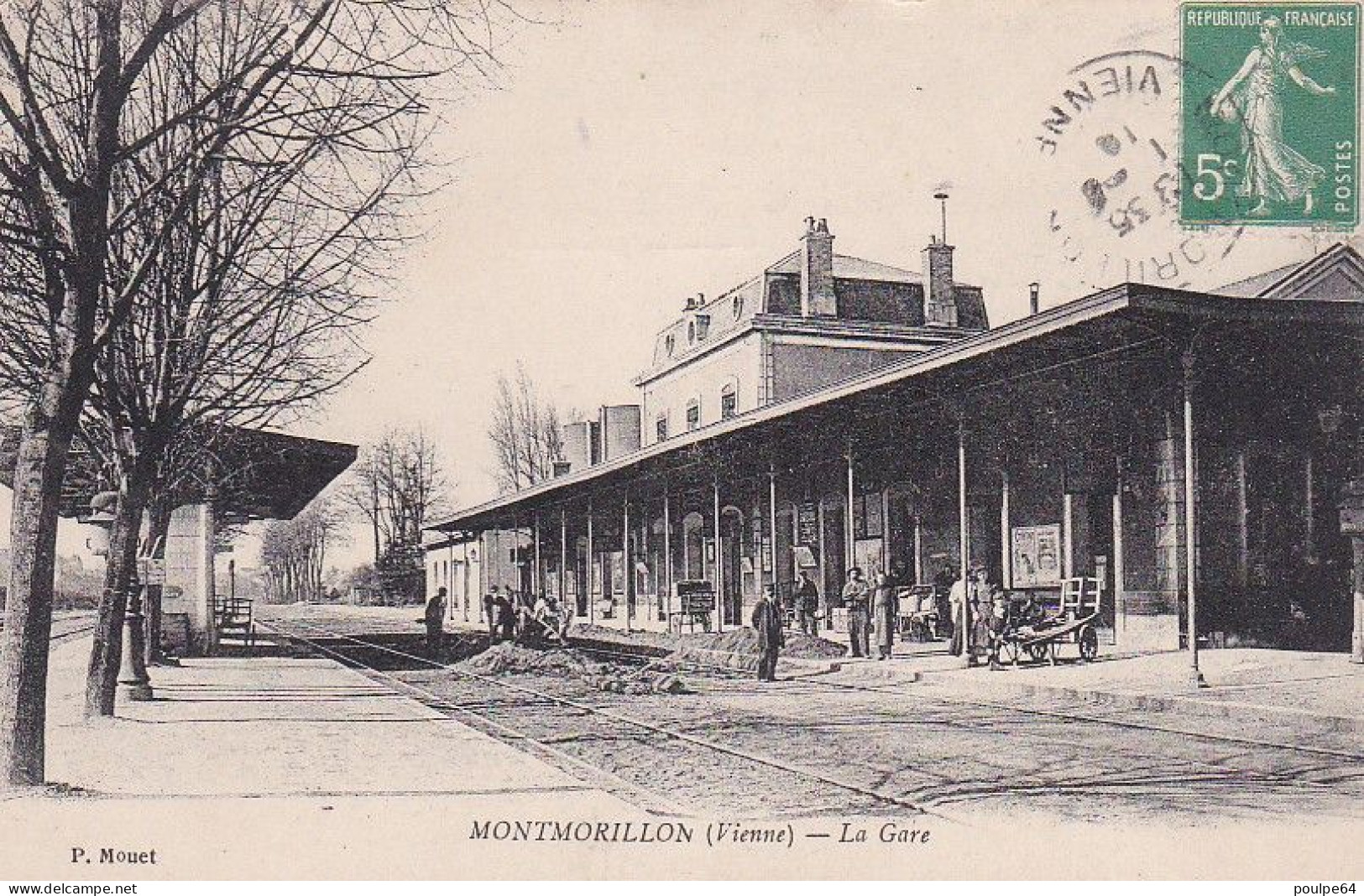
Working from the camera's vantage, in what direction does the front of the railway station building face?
facing the viewer and to the left of the viewer

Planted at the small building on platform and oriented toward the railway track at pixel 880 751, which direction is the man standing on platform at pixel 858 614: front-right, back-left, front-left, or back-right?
front-left

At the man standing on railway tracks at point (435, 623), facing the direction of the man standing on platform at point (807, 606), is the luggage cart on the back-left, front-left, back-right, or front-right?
front-right

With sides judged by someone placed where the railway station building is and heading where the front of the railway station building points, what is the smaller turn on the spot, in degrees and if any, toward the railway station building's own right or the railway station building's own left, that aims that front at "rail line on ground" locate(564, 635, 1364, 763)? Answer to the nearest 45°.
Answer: approximately 45° to the railway station building's own left

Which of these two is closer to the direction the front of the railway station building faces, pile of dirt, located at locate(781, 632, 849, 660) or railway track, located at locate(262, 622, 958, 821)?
the railway track
